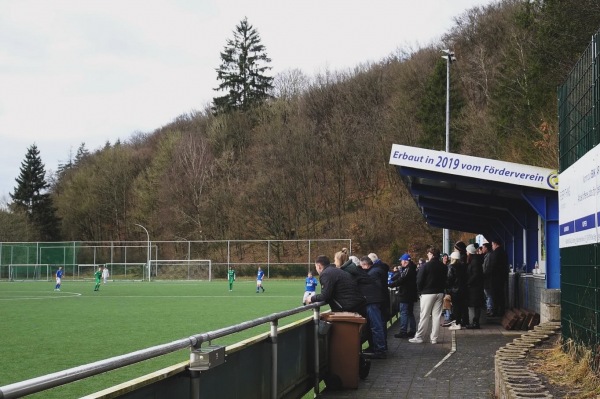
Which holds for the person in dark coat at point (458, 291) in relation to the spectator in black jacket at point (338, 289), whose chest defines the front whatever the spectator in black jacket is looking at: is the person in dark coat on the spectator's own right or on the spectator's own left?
on the spectator's own right

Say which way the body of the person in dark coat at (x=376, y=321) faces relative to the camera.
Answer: to the viewer's left

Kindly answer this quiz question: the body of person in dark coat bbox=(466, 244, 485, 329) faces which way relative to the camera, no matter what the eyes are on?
to the viewer's left

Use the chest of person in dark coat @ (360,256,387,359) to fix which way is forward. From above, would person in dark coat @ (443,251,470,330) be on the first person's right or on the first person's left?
on the first person's right

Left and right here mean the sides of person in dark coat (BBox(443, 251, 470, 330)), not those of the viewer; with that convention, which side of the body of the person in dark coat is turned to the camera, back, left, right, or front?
left

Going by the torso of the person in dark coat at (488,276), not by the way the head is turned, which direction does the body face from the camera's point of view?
to the viewer's left

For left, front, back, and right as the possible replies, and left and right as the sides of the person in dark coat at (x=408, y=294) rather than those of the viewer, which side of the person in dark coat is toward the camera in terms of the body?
left

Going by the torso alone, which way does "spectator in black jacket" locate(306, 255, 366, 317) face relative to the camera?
to the viewer's left

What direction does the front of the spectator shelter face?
to the viewer's left

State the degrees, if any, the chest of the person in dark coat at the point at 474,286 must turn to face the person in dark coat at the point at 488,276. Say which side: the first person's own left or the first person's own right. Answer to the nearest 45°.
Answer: approximately 90° to the first person's own right
